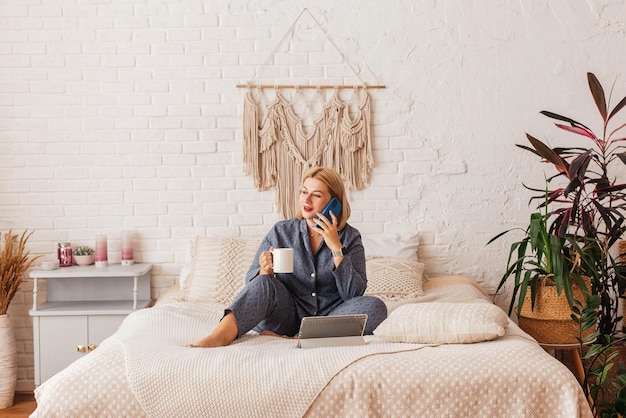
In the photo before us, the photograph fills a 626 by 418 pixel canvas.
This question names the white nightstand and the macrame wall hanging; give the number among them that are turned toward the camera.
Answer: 2

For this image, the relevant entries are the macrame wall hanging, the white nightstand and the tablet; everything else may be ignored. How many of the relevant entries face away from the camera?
1

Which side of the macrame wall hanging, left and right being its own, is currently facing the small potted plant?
right

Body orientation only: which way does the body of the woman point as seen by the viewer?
toward the camera

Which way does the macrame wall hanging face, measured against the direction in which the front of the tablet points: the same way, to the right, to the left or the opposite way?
the opposite way

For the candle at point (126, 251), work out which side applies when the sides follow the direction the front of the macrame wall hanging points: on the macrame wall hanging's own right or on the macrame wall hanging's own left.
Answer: on the macrame wall hanging's own right

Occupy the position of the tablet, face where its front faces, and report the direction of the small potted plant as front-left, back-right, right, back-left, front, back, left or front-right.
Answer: front-left

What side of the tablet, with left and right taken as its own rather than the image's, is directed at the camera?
back

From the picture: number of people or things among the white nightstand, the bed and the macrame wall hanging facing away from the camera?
0

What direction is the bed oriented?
toward the camera

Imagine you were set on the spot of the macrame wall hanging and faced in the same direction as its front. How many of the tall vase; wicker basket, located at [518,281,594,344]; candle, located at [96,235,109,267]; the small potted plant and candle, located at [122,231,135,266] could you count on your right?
4

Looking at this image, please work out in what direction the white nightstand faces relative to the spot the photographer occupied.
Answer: facing the viewer
